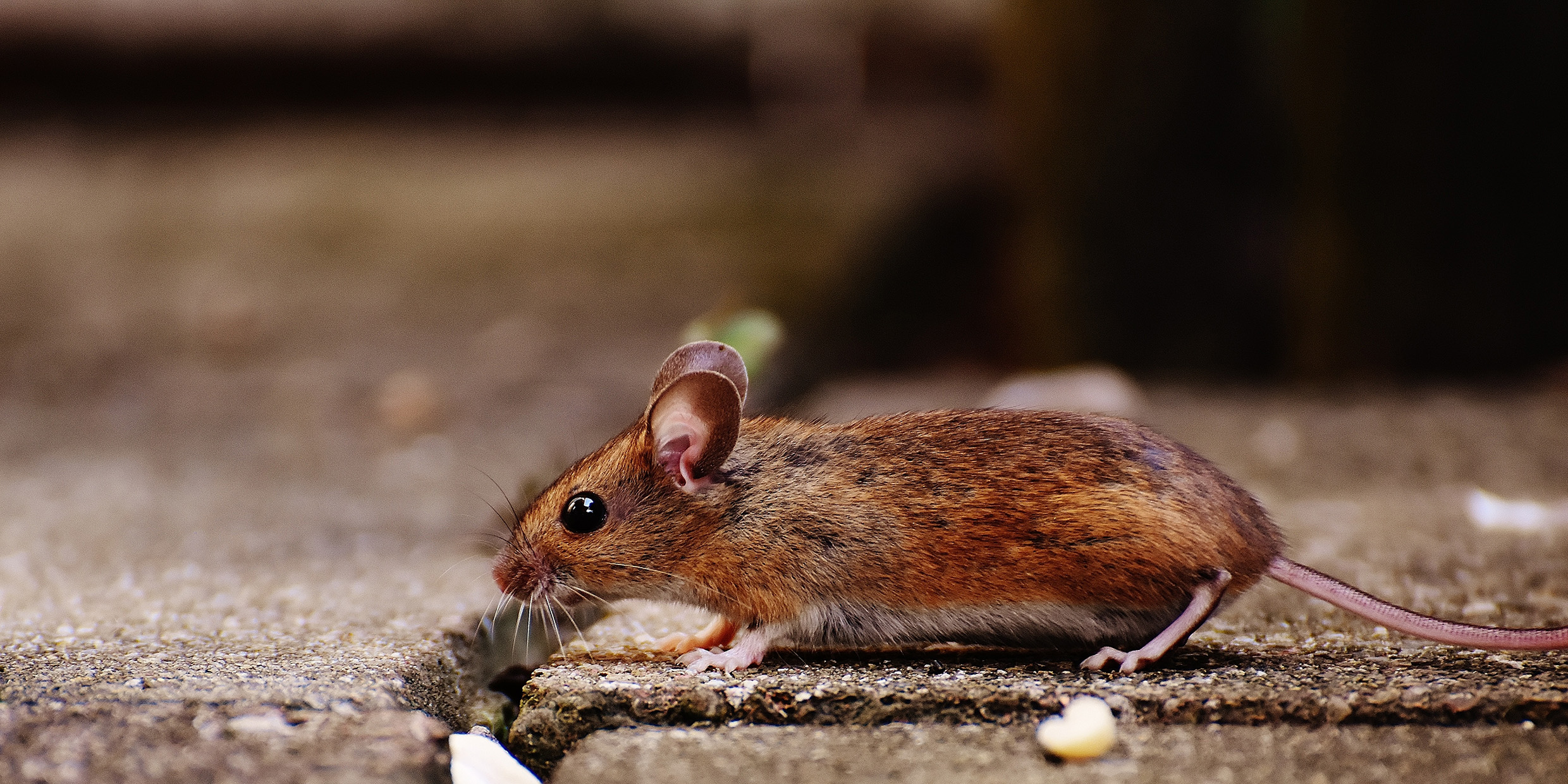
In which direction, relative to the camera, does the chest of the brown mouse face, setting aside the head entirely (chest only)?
to the viewer's left
